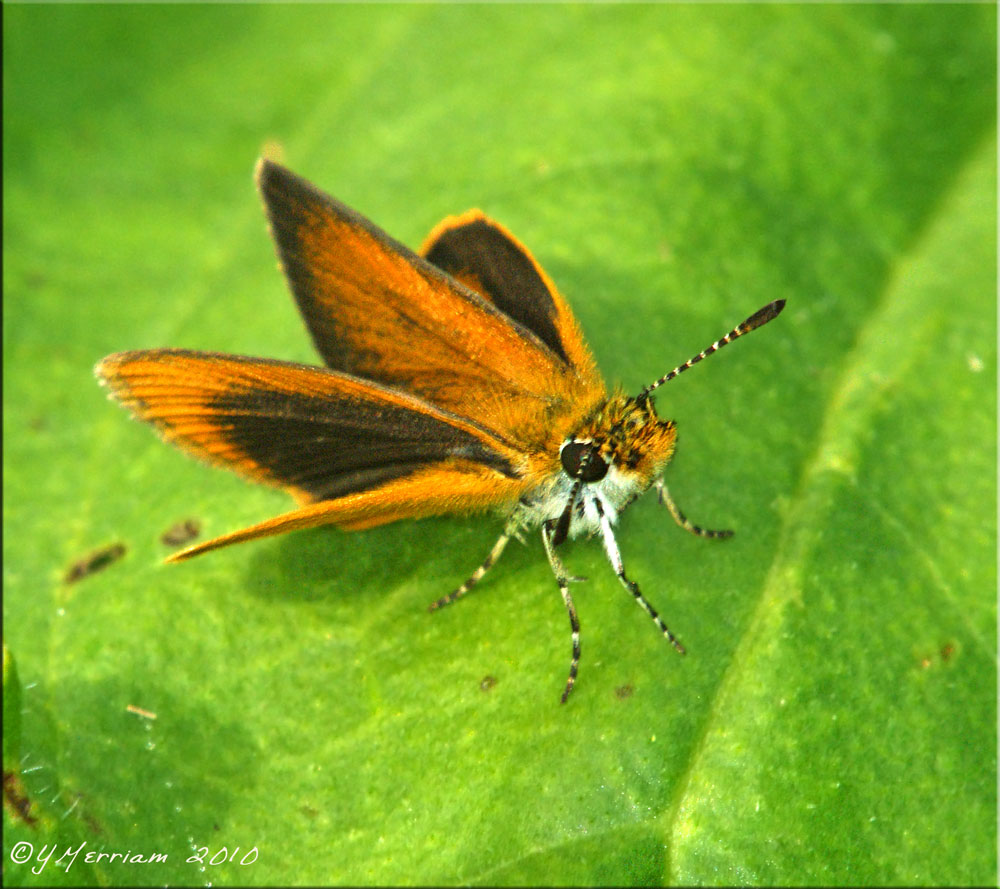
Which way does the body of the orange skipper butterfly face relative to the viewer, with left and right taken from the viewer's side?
facing the viewer and to the right of the viewer
